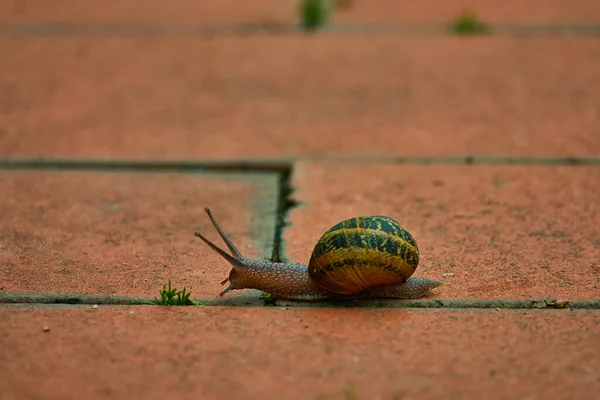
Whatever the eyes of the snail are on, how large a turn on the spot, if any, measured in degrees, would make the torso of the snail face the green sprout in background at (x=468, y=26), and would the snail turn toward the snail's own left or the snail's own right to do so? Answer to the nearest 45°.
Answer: approximately 90° to the snail's own right

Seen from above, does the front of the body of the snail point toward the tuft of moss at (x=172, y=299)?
yes

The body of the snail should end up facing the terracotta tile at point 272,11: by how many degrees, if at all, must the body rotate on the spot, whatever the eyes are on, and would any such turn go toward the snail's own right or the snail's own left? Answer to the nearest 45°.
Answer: approximately 90° to the snail's own right

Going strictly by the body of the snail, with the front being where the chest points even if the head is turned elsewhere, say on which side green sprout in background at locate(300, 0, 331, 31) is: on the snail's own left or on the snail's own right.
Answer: on the snail's own right

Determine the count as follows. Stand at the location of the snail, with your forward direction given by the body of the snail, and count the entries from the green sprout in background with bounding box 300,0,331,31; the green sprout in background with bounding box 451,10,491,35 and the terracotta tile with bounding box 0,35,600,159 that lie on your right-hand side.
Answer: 3

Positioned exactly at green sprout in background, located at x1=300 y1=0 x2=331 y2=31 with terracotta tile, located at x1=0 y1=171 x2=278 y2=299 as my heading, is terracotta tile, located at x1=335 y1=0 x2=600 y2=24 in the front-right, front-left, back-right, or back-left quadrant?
back-left

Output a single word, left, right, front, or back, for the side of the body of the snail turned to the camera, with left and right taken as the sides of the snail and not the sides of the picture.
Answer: left
